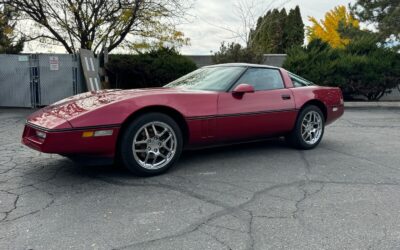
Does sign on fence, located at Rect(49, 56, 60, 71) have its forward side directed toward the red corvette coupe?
yes

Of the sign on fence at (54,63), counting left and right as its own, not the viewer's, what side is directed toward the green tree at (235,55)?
left

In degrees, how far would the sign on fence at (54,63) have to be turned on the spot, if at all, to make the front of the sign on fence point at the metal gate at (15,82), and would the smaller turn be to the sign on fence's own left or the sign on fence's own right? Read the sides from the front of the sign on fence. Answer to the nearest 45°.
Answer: approximately 90° to the sign on fence's own right

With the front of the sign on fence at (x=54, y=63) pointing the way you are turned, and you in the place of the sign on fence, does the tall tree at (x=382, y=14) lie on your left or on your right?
on your left

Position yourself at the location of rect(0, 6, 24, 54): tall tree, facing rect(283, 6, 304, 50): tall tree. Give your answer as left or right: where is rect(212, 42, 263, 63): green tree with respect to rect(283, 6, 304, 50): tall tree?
right

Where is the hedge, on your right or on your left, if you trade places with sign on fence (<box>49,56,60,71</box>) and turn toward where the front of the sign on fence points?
on your left

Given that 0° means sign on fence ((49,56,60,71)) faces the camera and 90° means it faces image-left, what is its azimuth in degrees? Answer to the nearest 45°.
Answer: approximately 0°

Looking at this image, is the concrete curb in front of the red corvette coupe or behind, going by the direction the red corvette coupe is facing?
behind

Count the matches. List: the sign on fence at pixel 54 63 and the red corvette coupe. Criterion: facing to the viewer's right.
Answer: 0

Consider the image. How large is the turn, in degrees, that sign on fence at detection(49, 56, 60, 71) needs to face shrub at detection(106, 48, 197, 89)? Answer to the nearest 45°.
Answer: approximately 90° to its left

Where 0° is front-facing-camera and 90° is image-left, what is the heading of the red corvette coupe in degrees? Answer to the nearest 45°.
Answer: approximately 45°

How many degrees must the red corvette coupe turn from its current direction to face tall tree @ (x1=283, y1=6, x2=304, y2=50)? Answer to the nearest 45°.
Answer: approximately 135° to its right
